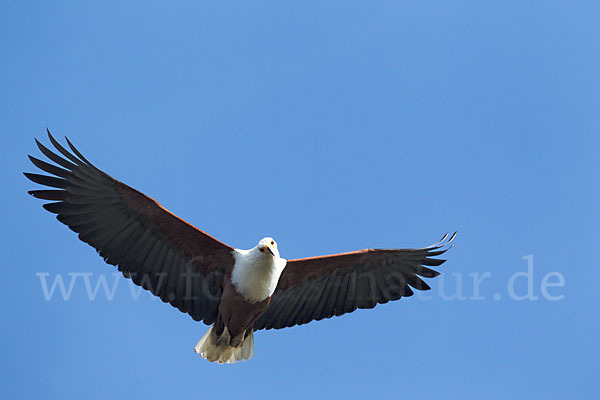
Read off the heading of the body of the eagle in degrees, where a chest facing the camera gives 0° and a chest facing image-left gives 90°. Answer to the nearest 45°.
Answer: approximately 0°
